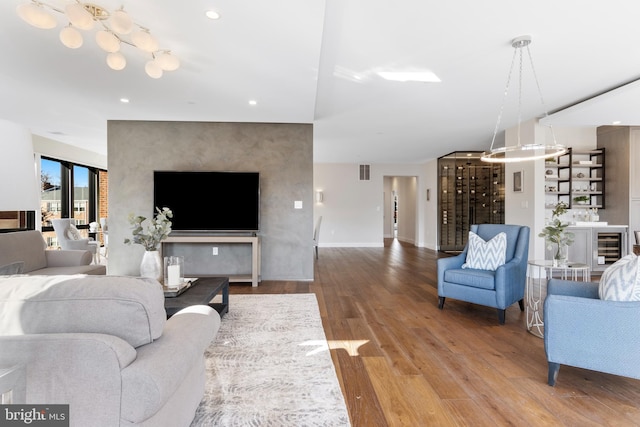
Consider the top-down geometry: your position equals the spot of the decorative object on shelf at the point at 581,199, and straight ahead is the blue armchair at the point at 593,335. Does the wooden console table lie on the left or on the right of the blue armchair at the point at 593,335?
right

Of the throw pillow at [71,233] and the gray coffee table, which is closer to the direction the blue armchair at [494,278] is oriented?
the gray coffee table

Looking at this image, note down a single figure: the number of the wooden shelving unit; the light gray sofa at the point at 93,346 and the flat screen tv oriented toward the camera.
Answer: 2

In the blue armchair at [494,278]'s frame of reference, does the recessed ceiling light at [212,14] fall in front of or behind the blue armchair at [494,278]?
in front

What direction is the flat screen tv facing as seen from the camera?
toward the camera

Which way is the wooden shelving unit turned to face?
toward the camera

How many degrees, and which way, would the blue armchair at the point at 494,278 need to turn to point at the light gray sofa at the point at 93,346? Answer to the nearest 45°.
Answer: approximately 45° to its left

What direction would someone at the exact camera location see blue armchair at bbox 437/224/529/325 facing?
facing the viewer and to the left of the viewer

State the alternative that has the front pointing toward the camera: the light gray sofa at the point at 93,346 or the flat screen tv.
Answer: the flat screen tv

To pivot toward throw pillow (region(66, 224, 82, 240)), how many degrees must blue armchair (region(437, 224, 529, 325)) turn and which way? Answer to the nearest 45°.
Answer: approximately 45° to its right

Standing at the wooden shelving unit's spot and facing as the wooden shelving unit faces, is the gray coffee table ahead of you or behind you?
ahead

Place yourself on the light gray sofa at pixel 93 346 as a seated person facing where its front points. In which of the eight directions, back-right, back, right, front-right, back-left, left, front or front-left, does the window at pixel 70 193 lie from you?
front-left
